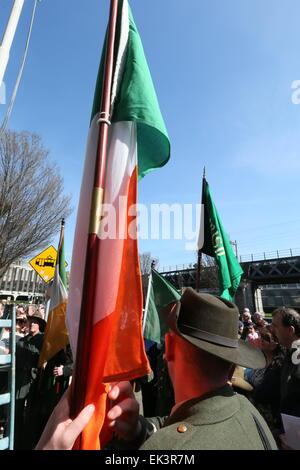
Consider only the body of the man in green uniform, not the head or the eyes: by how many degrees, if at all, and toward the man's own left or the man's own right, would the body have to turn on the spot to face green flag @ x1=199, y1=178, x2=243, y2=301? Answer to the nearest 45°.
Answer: approximately 45° to the man's own right

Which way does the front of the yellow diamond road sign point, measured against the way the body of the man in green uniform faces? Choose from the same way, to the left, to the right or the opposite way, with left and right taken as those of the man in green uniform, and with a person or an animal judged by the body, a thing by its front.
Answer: the opposite way

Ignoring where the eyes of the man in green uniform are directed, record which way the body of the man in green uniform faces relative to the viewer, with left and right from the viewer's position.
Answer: facing away from the viewer and to the left of the viewer

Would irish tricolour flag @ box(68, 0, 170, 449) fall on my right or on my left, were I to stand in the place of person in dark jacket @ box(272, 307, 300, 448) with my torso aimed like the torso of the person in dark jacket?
on my left

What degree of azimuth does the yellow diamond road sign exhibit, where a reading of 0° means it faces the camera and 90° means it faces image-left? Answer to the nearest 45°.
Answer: approximately 0°

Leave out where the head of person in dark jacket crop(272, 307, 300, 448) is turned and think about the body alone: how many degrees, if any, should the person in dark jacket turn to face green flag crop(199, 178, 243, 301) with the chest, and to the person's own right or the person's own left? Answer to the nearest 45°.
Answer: approximately 45° to the person's own right

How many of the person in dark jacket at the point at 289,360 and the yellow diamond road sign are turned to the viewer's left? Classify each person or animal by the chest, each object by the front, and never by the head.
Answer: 1

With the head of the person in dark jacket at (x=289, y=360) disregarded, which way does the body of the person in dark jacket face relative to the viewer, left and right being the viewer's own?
facing to the left of the viewer

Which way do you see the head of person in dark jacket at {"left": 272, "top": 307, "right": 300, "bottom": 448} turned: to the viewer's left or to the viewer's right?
to the viewer's left

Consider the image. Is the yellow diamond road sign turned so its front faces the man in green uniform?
yes
